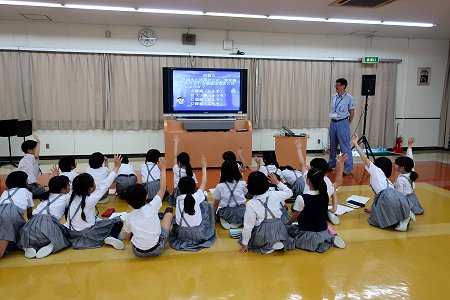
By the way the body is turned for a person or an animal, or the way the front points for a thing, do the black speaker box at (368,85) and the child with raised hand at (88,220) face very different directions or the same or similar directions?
very different directions

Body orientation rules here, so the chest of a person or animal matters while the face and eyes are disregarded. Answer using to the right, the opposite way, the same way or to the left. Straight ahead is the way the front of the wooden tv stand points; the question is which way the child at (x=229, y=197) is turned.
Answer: the opposite way

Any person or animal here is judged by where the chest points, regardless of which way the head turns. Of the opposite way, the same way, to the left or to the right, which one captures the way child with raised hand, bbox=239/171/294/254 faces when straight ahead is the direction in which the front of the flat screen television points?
the opposite way

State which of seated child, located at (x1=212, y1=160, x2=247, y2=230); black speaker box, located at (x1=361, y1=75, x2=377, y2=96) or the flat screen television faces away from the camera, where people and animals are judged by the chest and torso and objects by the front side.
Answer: the seated child

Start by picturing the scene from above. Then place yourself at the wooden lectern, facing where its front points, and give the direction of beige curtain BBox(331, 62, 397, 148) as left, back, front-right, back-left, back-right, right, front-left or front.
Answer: back-left

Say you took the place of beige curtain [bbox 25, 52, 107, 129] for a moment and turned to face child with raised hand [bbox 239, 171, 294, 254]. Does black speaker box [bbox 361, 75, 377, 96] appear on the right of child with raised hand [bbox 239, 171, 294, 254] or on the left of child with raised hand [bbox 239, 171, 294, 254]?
left

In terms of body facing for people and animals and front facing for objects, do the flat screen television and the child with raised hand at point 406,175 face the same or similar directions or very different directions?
very different directions

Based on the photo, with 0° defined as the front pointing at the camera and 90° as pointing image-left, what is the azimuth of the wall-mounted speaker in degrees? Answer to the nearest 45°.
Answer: approximately 0°

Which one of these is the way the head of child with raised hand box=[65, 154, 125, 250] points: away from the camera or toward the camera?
away from the camera
